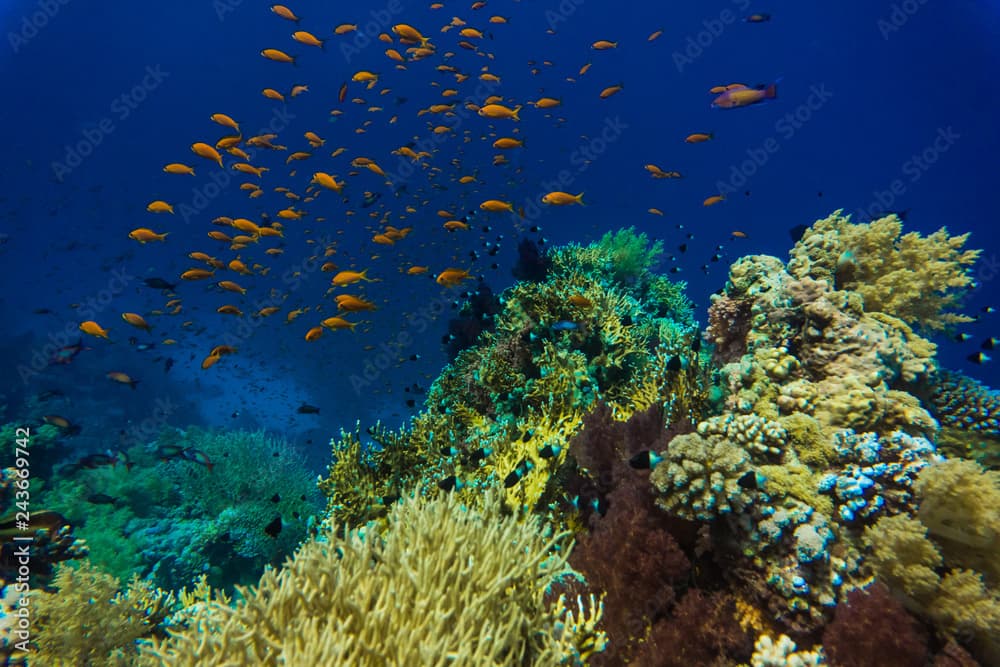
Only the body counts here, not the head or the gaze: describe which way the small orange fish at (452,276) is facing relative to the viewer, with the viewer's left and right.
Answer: facing to the left of the viewer

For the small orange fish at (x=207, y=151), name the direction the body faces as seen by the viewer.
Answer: to the viewer's left

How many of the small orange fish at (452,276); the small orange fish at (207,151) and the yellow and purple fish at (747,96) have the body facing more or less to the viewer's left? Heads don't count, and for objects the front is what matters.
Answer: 3

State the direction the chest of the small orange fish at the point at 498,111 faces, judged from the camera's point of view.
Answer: to the viewer's left

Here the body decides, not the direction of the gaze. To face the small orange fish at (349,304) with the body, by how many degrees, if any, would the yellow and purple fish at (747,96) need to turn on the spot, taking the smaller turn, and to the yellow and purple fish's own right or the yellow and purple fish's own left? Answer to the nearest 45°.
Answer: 0° — it already faces it

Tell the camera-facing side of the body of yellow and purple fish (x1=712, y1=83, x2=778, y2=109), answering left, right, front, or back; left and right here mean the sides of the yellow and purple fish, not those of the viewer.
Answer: left

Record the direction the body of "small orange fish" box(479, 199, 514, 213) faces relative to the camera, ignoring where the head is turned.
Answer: to the viewer's left

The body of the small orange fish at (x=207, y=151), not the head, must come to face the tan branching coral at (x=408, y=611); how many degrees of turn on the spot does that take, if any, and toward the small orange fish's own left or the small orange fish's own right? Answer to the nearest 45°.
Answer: approximately 90° to the small orange fish's own left
